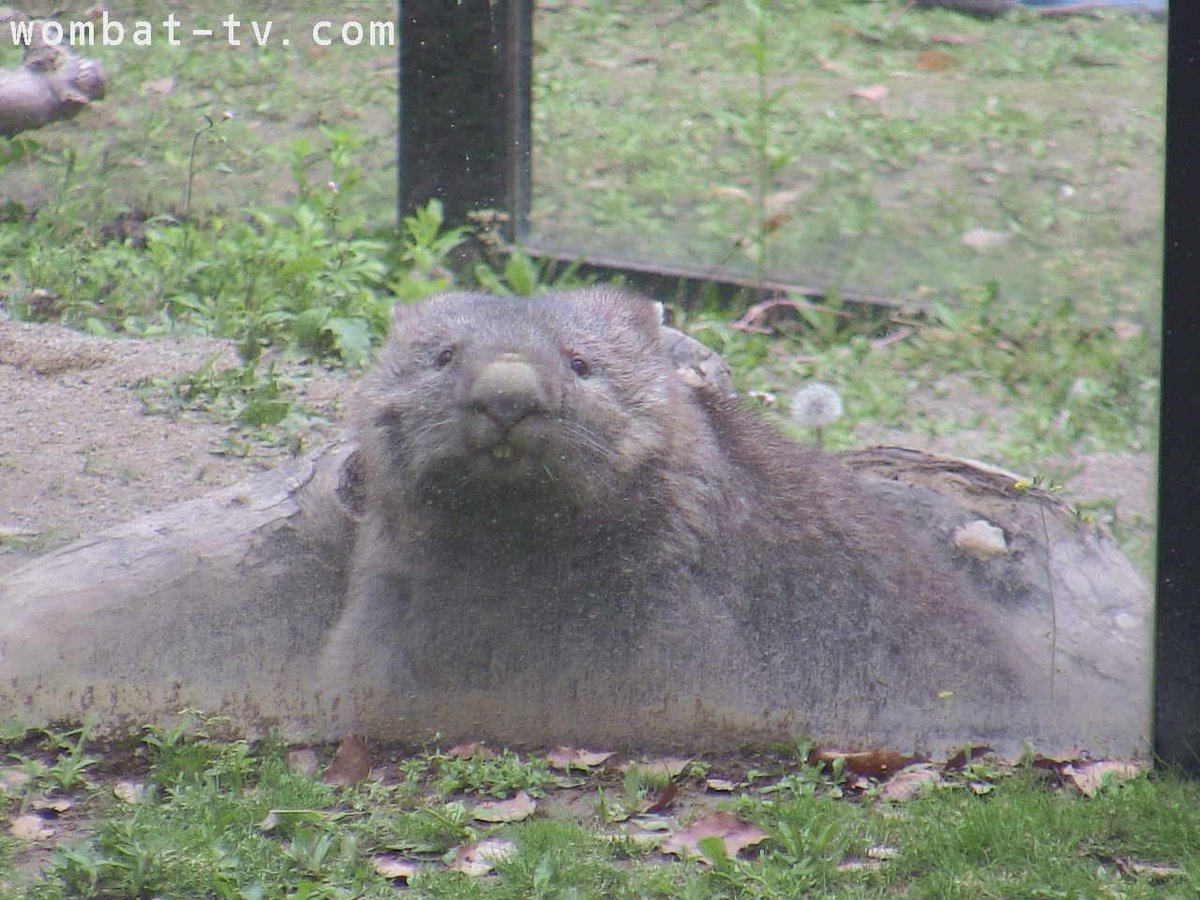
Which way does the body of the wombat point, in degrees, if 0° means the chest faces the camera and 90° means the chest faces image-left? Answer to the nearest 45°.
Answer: approximately 45°

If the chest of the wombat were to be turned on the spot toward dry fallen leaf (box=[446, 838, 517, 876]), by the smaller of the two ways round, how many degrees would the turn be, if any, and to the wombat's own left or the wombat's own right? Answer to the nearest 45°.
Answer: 0° — it already faces it

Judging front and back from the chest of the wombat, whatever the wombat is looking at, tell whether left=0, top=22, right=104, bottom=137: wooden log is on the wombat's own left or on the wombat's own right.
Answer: on the wombat's own right

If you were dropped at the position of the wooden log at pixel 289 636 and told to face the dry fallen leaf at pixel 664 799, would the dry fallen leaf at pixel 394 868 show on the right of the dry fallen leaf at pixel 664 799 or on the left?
right

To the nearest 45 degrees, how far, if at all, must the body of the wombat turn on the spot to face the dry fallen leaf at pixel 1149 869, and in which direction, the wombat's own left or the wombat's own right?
approximately 90° to the wombat's own left

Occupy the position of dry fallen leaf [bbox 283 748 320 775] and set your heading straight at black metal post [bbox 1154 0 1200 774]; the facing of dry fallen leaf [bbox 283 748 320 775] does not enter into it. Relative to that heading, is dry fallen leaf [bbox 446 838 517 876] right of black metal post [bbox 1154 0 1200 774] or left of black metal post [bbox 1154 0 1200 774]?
right
